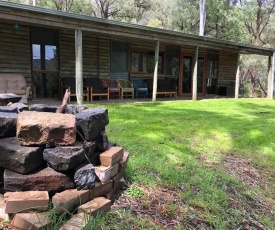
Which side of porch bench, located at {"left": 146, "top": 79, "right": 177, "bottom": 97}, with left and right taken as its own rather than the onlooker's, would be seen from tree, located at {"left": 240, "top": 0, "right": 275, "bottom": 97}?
left

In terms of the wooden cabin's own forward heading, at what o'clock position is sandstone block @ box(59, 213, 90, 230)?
The sandstone block is roughly at 1 o'clock from the wooden cabin.

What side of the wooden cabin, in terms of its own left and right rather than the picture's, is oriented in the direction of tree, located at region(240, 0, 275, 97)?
left

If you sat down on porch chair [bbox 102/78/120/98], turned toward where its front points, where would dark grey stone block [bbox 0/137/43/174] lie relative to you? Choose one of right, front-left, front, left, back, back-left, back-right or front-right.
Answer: front-right

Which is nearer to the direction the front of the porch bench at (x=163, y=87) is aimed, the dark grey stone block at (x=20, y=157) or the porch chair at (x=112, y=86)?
the dark grey stone block

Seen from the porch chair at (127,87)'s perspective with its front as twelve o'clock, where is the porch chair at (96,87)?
the porch chair at (96,87) is roughly at 3 o'clock from the porch chair at (127,87).

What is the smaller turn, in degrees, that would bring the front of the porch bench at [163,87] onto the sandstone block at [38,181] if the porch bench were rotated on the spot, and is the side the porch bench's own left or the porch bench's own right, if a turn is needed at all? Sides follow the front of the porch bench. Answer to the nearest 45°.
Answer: approximately 45° to the porch bench's own right

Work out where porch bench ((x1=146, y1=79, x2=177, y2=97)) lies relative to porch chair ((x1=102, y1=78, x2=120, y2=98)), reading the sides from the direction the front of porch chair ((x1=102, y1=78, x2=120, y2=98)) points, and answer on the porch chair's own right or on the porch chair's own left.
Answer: on the porch chair's own left

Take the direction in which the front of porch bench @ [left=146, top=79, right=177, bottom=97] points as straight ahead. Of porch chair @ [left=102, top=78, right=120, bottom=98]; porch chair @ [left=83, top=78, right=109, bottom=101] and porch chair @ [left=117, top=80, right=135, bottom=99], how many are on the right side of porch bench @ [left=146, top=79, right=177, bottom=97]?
3

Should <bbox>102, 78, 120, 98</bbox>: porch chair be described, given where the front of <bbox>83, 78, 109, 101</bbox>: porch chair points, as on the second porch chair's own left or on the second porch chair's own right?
on the second porch chair's own left

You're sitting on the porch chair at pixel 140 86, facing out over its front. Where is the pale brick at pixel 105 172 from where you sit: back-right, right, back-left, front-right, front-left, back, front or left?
front-right

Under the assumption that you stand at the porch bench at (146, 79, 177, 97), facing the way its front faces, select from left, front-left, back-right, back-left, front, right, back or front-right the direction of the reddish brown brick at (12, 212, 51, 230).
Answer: front-right

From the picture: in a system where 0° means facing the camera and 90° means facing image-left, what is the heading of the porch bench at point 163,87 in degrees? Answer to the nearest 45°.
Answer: approximately 315°
